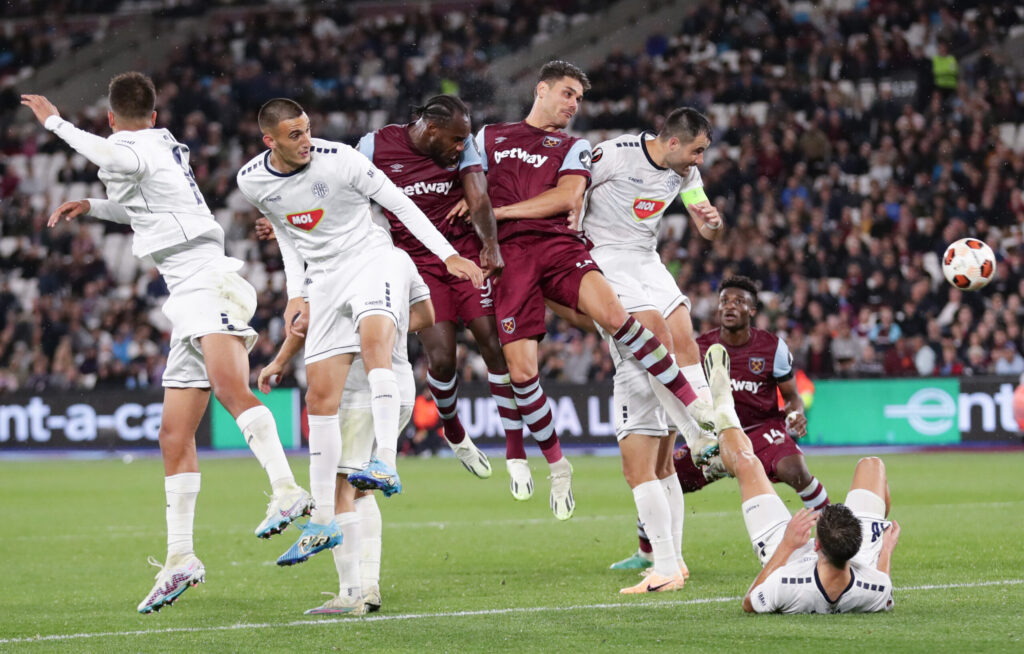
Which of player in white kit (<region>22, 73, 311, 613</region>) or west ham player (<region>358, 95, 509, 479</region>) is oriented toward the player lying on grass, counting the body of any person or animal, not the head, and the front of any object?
the west ham player

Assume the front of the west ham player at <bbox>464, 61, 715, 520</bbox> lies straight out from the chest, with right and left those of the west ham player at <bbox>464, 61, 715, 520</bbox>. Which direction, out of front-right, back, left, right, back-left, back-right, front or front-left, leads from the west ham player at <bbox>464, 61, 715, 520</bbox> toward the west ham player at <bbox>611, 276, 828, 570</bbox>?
back-left

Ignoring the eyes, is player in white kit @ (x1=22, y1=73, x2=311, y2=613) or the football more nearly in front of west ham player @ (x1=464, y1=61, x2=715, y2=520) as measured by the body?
the player in white kit

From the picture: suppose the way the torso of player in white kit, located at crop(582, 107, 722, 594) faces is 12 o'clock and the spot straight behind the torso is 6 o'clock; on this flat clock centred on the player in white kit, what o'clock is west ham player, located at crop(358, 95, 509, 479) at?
The west ham player is roughly at 4 o'clock from the player in white kit.

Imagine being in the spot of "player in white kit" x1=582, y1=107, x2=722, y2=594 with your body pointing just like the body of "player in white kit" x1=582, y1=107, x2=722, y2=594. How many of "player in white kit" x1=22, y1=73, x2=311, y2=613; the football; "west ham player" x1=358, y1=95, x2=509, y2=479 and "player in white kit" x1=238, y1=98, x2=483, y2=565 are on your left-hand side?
1

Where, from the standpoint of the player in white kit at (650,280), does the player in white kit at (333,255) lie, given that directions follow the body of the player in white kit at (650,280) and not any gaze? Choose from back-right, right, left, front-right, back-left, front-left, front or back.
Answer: right

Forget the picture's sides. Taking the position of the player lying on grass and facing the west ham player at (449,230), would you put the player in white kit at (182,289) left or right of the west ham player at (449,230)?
left

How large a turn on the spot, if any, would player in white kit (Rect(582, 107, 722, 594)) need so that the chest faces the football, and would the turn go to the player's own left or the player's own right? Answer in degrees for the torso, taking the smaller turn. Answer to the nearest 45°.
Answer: approximately 90° to the player's own left

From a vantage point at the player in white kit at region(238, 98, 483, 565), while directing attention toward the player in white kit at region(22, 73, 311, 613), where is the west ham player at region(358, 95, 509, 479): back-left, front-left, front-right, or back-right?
back-right

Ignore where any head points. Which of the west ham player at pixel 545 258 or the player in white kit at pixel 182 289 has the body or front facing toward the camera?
the west ham player

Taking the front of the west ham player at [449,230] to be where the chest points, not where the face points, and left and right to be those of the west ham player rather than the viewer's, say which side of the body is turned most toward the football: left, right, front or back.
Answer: left

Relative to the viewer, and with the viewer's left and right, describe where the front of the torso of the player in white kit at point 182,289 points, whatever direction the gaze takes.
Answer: facing away from the viewer and to the left of the viewer

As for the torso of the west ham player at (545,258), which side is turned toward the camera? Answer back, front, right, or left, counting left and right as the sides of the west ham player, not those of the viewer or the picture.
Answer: front

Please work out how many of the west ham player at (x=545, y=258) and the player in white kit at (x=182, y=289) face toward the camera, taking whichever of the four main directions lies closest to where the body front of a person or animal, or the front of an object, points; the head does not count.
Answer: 1

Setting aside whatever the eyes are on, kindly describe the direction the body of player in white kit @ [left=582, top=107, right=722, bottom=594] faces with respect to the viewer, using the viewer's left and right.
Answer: facing the viewer and to the right of the viewer

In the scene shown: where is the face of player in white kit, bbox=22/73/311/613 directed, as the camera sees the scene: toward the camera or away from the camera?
away from the camera
